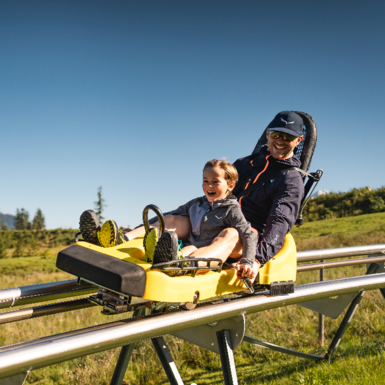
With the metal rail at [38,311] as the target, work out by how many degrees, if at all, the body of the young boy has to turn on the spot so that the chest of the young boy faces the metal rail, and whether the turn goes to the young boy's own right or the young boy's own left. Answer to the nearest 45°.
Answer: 0° — they already face it

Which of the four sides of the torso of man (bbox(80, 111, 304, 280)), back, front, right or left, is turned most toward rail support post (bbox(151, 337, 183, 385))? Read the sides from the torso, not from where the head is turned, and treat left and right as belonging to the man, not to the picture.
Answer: front

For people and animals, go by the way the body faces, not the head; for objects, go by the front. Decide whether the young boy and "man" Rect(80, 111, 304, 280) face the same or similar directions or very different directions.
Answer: same or similar directions

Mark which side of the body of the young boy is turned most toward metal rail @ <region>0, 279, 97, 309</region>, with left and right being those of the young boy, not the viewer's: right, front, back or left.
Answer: front

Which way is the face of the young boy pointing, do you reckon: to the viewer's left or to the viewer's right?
to the viewer's left

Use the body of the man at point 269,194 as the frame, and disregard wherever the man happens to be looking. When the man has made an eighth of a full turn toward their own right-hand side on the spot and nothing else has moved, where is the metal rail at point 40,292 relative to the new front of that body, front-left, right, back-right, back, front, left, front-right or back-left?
front-left

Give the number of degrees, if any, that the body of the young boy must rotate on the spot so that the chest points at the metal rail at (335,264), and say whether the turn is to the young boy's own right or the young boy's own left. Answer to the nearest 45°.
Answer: approximately 180°

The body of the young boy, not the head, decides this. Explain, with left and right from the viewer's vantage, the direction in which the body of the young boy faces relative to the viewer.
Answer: facing the viewer and to the left of the viewer

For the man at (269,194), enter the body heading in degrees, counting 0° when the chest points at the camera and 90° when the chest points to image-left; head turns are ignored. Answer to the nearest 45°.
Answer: approximately 45°
